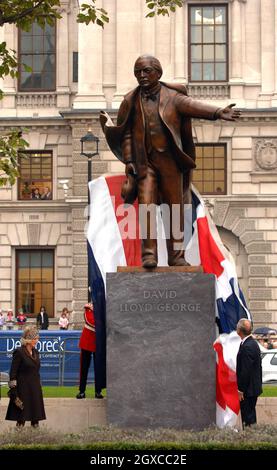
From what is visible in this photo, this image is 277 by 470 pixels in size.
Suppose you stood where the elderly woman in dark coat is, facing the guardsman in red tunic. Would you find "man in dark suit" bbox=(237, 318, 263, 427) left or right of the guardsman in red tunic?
right

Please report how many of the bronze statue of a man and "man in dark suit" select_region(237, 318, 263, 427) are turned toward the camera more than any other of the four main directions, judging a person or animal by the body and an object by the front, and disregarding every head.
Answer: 1

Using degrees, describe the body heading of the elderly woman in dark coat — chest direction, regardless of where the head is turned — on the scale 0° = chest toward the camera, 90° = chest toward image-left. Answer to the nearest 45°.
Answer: approximately 315°

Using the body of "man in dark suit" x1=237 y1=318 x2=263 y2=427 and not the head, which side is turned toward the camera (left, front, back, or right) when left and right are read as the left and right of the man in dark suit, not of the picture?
left

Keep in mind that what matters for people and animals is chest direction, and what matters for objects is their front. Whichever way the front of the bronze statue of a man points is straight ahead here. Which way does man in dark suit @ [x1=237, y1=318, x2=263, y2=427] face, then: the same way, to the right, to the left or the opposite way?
to the right
